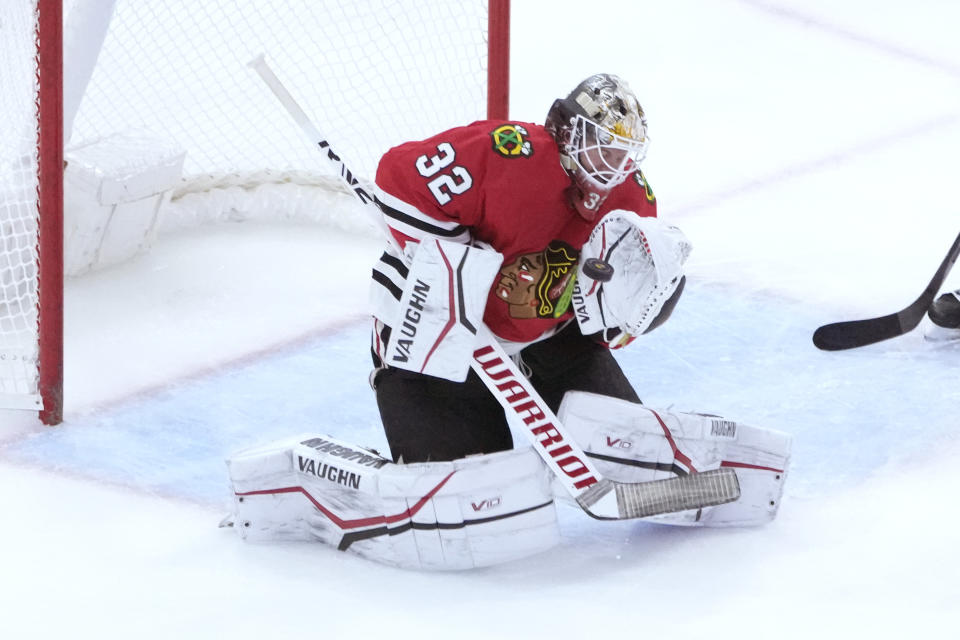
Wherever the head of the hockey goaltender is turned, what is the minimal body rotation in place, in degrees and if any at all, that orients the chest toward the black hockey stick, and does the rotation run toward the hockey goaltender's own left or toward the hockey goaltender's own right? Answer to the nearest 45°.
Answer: approximately 90° to the hockey goaltender's own left

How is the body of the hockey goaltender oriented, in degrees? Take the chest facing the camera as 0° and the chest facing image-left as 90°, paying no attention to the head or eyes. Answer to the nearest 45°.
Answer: approximately 315°

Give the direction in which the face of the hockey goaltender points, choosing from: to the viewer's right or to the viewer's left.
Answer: to the viewer's right

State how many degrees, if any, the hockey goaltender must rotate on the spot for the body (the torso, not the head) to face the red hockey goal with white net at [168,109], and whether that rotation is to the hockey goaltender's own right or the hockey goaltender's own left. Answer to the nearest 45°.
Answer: approximately 180°

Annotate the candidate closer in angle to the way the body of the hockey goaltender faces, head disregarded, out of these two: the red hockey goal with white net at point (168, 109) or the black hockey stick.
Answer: the black hockey stick
